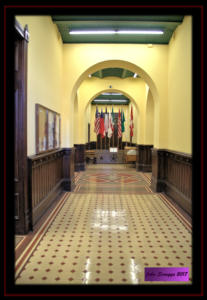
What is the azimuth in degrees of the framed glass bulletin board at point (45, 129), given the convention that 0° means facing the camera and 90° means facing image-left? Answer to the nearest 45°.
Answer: approximately 270°
